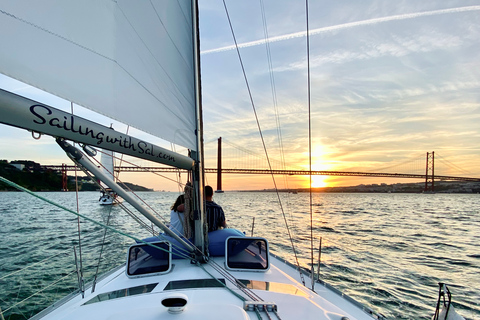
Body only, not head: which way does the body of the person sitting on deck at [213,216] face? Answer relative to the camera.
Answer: away from the camera

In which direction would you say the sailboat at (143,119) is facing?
away from the camera
